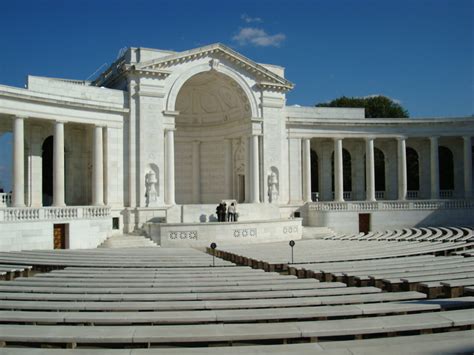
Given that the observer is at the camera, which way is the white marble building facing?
facing the viewer and to the right of the viewer

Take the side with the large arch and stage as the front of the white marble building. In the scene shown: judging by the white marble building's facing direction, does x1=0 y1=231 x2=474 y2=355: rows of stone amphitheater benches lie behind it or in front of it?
in front
